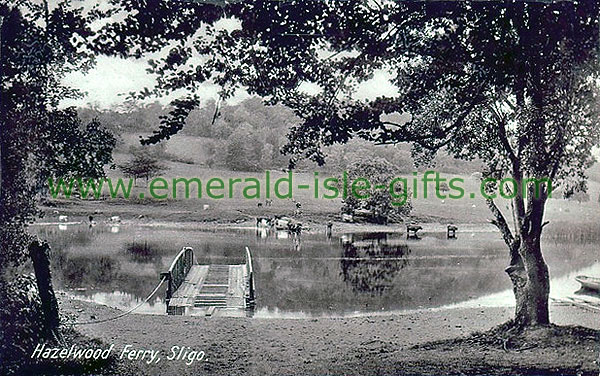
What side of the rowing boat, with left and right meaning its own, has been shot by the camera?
left

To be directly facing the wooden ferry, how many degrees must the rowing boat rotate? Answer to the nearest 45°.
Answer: approximately 45° to its left

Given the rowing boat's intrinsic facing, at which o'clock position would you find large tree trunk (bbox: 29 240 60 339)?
The large tree trunk is roughly at 11 o'clock from the rowing boat.
